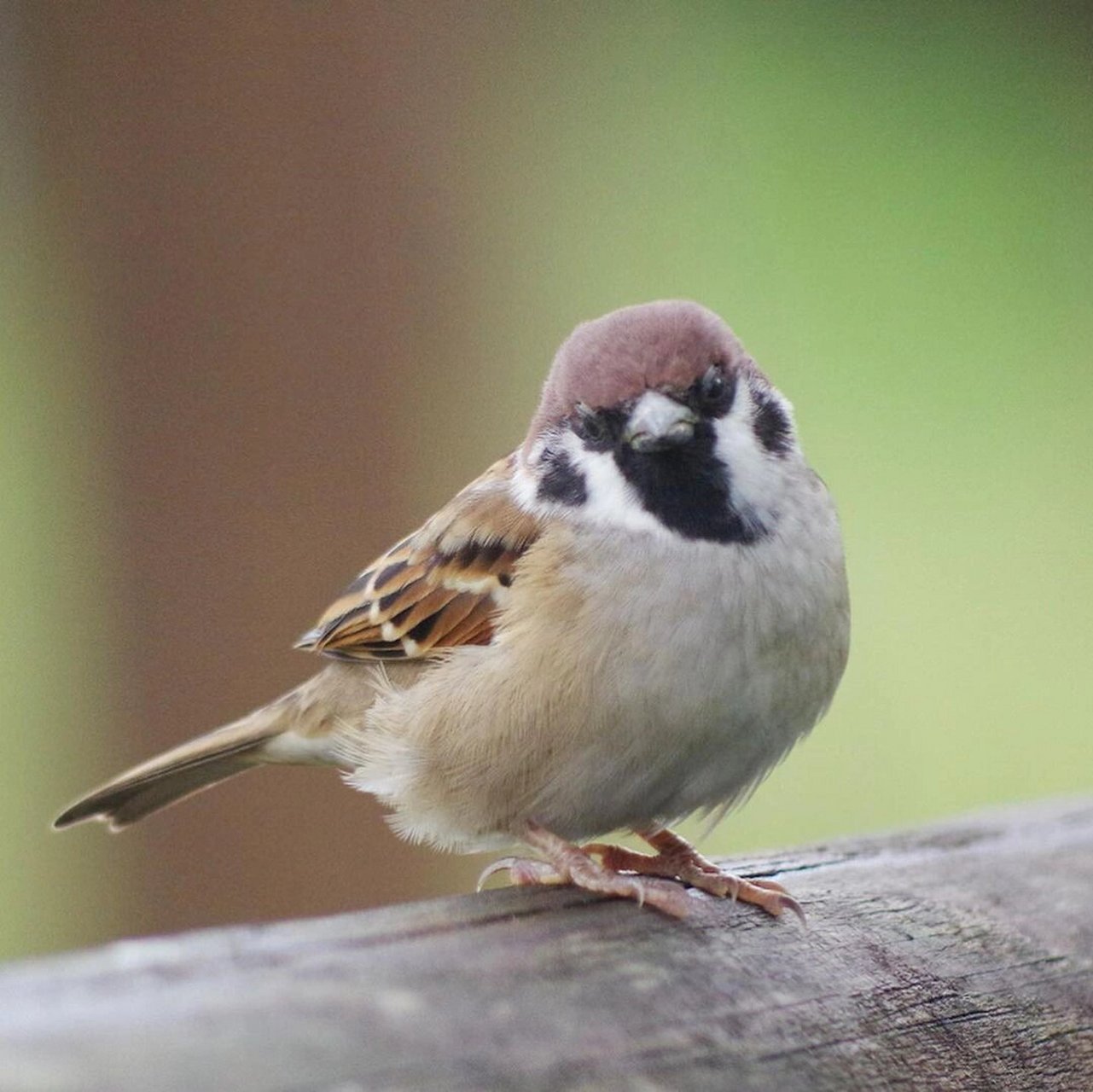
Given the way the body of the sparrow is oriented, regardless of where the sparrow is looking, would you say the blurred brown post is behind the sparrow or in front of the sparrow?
behind

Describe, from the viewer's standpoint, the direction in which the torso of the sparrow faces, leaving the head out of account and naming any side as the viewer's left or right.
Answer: facing the viewer and to the right of the viewer
